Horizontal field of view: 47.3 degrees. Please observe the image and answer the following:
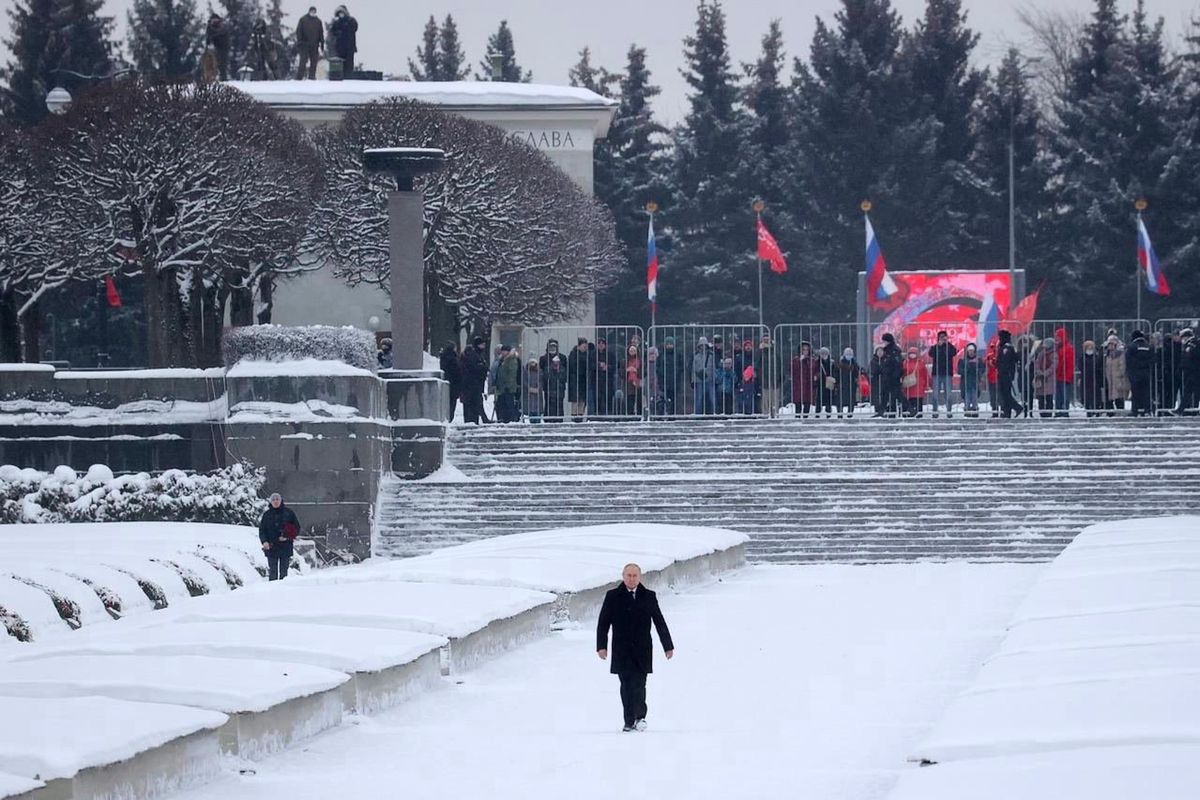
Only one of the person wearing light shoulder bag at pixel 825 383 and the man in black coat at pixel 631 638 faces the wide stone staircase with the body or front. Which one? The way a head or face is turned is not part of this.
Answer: the person wearing light shoulder bag

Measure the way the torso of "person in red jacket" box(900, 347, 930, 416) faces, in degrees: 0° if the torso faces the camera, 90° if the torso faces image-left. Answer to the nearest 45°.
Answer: approximately 0°

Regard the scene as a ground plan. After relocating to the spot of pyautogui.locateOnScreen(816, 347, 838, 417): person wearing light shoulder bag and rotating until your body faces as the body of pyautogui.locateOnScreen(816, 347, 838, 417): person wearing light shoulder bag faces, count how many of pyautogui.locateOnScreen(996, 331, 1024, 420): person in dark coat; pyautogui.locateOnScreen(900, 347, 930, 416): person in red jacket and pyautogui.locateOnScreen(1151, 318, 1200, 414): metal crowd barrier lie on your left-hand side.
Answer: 3

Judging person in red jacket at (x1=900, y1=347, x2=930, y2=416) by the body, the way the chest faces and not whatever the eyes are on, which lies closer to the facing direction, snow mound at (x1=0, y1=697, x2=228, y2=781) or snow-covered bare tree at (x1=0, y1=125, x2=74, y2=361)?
the snow mound

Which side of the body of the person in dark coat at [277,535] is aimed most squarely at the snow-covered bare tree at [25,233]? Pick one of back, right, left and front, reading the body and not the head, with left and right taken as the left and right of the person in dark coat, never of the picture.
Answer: back

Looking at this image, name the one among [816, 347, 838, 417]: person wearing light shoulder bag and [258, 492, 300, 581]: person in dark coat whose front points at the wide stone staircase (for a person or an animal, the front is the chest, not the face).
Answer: the person wearing light shoulder bag

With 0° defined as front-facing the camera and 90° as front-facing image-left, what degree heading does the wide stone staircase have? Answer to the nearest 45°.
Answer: approximately 0°
